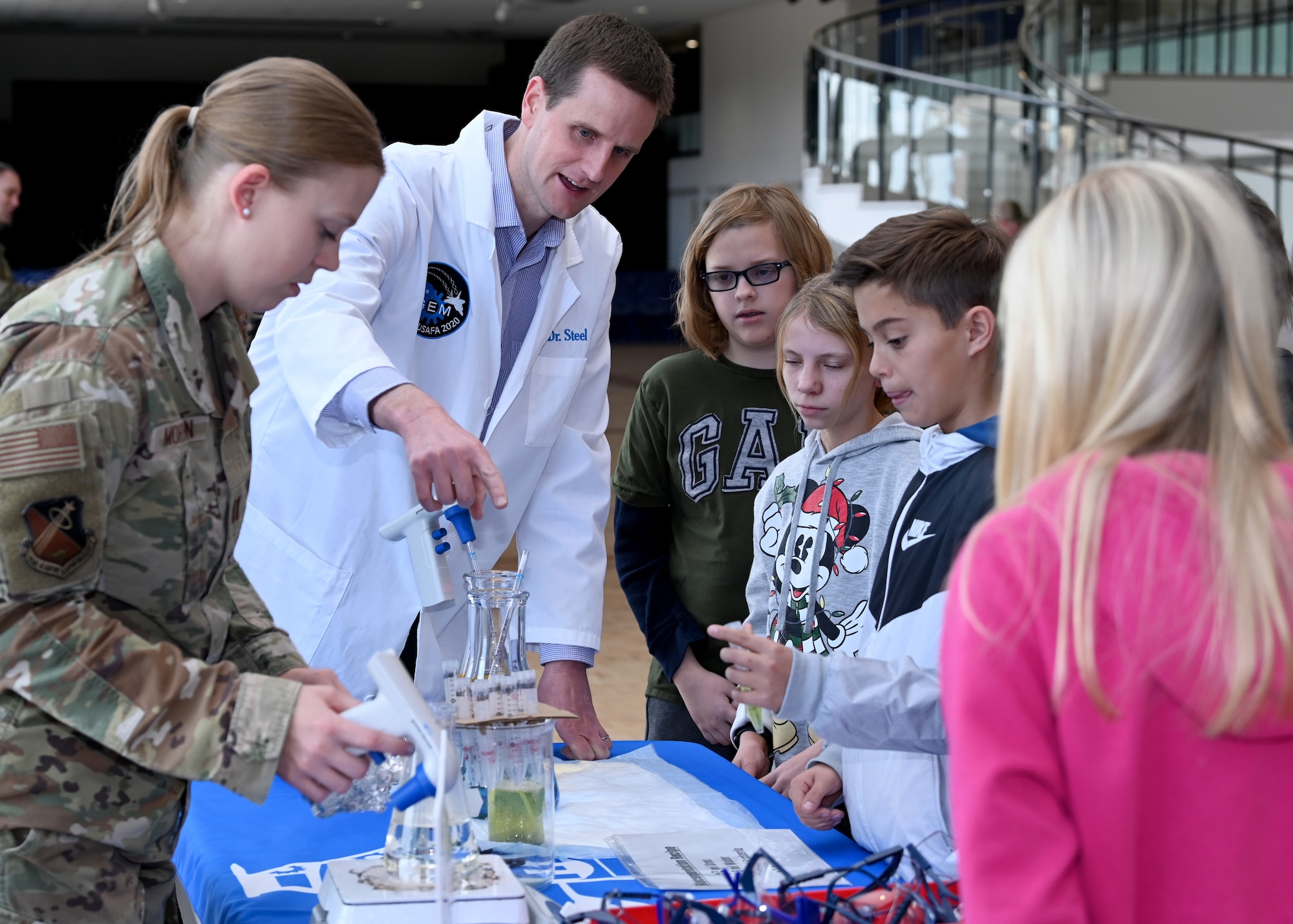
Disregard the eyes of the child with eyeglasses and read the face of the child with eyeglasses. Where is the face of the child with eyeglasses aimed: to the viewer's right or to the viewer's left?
to the viewer's left

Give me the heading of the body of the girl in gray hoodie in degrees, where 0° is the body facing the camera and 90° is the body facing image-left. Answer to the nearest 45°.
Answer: approximately 45°

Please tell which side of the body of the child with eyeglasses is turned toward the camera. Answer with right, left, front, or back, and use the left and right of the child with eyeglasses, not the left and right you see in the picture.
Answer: front

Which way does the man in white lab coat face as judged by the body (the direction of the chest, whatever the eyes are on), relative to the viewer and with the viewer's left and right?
facing the viewer and to the right of the viewer

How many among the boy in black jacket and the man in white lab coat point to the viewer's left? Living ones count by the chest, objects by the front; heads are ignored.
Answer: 1

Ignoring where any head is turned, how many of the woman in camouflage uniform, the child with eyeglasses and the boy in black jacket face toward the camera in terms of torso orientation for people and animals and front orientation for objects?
1

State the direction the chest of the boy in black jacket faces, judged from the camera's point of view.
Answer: to the viewer's left

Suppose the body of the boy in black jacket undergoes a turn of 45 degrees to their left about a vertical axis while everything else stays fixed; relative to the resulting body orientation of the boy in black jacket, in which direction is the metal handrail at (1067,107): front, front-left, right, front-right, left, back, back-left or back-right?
back-right

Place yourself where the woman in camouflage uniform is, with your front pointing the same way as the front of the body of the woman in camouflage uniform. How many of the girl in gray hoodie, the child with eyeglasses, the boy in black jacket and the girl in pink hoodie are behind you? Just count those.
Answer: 0

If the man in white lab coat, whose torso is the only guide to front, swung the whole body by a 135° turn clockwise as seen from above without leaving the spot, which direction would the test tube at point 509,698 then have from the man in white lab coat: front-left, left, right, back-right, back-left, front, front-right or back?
left

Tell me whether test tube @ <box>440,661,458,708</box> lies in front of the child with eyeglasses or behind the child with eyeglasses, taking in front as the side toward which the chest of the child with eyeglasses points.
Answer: in front

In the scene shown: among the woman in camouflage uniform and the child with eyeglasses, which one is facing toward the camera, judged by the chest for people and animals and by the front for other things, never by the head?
the child with eyeglasses

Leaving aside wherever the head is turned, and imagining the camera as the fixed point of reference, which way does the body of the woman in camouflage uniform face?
to the viewer's right

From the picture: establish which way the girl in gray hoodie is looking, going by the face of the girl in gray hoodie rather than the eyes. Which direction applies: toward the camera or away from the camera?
toward the camera
